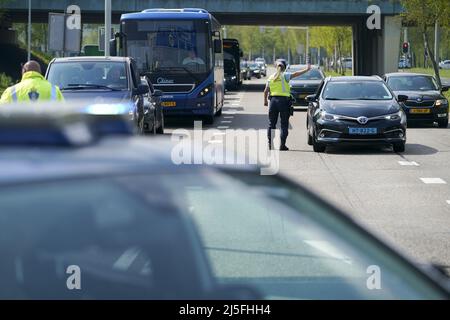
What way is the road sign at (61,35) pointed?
away from the camera

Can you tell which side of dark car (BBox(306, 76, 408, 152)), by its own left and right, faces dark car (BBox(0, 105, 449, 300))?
front

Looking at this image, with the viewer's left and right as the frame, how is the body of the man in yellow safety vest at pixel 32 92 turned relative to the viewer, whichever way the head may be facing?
facing away from the viewer

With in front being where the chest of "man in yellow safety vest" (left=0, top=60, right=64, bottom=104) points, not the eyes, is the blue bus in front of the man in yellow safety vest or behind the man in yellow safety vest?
in front

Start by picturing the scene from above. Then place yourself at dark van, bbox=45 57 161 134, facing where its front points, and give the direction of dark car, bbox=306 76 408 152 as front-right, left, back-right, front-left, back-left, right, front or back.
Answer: left

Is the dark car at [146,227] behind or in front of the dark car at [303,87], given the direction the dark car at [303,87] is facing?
in front

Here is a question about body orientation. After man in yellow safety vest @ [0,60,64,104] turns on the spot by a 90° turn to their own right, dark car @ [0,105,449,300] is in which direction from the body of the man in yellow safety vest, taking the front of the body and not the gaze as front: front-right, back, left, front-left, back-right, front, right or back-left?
right

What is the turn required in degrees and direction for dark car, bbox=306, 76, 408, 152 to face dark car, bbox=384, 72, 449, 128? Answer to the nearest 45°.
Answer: approximately 180°

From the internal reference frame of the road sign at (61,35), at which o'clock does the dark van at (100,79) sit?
The dark van is roughly at 6 o'clock from the road sign.

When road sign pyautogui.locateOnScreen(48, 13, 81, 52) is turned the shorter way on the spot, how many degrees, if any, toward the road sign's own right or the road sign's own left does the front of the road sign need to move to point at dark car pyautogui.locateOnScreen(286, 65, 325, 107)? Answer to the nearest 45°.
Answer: approximately 45° to the road sign's own right

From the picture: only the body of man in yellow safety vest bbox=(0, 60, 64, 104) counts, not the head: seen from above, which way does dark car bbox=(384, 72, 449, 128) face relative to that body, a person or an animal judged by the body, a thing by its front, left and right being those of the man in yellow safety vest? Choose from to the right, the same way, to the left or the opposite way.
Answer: the opposite way

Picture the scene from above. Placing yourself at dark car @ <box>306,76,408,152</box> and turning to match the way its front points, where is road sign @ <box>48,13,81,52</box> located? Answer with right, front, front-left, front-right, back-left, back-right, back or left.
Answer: back-right
